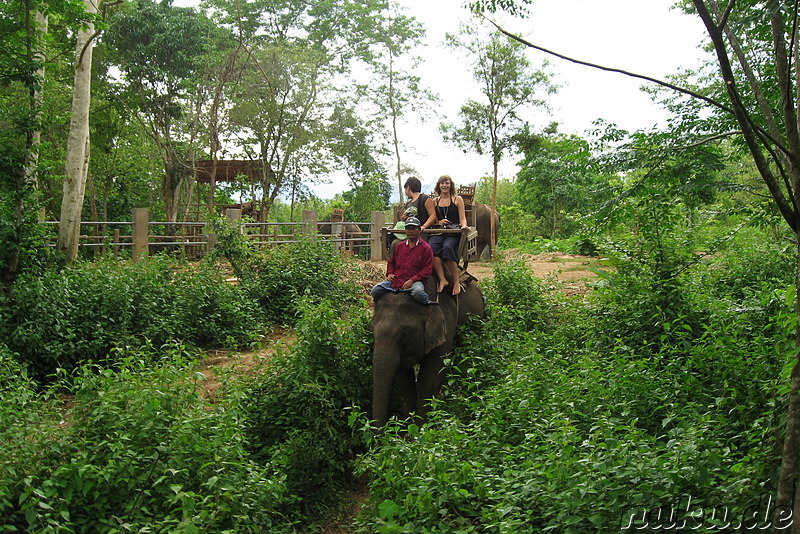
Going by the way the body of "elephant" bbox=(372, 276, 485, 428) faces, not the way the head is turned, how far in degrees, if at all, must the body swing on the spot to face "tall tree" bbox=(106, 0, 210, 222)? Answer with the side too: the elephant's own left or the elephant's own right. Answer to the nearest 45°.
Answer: approximately 90° to the elephant's own right

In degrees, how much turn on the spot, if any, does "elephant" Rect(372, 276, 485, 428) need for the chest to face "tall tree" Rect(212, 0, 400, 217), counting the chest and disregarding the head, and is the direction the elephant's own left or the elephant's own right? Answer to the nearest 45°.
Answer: approximately 135° to the elephant's own right

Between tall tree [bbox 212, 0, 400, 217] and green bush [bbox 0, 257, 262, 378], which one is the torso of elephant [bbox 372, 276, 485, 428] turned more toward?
the green bush

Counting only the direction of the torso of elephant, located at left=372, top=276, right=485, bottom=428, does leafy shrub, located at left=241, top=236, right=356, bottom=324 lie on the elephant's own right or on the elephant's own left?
on the elephant's own right

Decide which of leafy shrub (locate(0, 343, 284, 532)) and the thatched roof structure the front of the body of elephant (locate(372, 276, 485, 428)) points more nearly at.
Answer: the leafy shrub

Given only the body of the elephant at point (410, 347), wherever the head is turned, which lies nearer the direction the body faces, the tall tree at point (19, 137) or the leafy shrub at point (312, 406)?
the leafy shrub

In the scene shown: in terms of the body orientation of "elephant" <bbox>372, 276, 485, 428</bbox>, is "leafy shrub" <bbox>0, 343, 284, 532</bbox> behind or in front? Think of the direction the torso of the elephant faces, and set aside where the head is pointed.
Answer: in front

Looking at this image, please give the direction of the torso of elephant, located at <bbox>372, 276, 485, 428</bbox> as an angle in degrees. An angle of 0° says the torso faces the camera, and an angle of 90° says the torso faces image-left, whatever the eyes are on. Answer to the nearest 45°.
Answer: approximately 45°

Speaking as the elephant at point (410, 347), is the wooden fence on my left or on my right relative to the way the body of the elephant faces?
on my right

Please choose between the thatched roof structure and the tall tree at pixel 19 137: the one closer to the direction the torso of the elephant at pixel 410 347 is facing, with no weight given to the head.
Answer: the tall tree

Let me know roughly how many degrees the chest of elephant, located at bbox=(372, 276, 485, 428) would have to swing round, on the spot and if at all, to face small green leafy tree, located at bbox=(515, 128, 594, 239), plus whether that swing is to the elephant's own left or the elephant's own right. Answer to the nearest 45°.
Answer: approximately 135° to the elephant's own right
